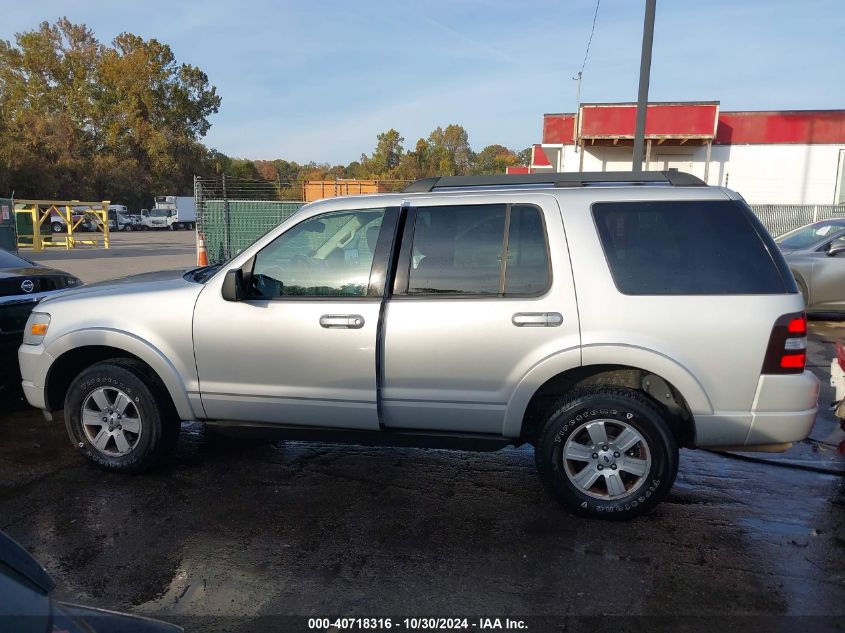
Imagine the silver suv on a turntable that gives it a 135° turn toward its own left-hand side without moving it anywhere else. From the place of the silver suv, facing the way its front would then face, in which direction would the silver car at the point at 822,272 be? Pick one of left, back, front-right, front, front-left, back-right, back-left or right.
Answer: left

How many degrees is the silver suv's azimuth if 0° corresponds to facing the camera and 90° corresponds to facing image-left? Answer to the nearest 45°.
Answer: approximately 90°

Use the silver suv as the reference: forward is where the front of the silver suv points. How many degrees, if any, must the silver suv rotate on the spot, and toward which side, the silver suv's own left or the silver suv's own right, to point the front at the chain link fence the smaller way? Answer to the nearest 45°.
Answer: approximately 135° to the silver suv's own right

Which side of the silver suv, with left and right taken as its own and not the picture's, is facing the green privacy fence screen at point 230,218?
right

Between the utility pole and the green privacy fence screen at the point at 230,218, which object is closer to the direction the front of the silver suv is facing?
the green privacy fence screen

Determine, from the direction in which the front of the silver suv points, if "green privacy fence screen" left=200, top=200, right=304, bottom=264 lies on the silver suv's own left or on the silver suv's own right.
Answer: on the silver suv's own right

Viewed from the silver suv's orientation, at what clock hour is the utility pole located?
The utility pole is roughly at 4 o'clock from the silver suv.

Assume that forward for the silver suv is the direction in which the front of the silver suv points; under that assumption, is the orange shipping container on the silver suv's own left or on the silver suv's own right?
on the silver suv's own right

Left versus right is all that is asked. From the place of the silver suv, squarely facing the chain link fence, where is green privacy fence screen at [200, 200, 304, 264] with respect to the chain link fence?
left
